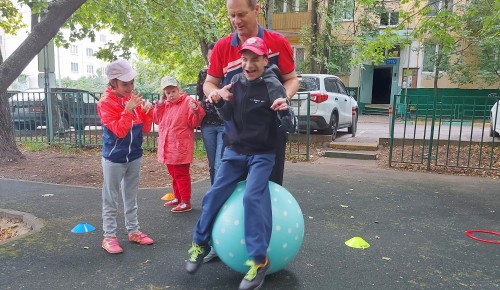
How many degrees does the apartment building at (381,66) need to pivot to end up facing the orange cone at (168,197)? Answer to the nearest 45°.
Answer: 0° — it already faces it

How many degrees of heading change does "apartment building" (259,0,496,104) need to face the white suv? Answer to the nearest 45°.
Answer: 0° — it already faces it

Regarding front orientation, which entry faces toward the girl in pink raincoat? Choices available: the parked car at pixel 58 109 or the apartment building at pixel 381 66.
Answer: the apartment building

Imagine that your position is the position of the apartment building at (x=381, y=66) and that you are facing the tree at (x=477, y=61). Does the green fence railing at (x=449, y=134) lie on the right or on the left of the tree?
right

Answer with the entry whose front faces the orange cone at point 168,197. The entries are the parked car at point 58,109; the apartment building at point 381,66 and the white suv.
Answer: the apartment building

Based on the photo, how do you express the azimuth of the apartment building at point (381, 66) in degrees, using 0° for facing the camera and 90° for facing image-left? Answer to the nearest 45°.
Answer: approximately 0°

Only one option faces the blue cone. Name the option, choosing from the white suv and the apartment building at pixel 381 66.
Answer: the apartment building

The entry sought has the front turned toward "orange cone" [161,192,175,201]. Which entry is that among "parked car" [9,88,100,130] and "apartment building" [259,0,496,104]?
the apartment building

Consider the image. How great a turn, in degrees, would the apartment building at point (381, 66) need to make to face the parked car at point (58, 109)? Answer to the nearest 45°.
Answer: approximately 45° to its right
